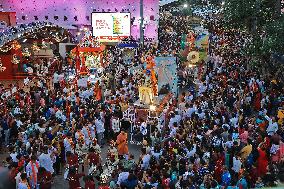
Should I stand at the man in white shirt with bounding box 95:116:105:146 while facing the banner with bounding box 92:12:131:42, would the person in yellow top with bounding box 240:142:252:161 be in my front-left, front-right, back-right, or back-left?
back-right

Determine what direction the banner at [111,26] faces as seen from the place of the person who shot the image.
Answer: facing the viewer

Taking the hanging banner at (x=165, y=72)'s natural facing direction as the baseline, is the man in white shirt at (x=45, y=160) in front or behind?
in front

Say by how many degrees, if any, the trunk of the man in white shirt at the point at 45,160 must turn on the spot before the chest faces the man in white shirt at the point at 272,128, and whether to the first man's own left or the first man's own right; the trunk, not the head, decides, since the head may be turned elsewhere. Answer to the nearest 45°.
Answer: approximately 90° to the first man's own right

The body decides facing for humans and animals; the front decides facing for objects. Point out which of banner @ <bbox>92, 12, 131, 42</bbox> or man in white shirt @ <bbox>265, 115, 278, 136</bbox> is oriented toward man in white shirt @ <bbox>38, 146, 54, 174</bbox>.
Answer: the banner

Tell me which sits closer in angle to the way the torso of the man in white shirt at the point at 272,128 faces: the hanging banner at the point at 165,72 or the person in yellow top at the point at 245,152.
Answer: the hanging banner

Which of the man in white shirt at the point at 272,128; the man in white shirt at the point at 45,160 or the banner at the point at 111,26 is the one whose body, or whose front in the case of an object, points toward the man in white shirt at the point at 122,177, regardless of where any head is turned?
the banner

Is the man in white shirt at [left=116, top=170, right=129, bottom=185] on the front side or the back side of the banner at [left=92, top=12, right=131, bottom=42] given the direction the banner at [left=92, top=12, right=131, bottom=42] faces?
on the front side

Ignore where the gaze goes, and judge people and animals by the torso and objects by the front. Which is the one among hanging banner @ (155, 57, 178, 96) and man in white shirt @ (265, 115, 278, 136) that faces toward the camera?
the hanging banner

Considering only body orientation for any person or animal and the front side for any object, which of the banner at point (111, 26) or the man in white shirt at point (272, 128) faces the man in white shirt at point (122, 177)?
the banner

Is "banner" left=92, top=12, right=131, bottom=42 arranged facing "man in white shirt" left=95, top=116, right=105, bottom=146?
yes

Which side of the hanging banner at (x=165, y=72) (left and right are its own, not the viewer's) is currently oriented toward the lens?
front
